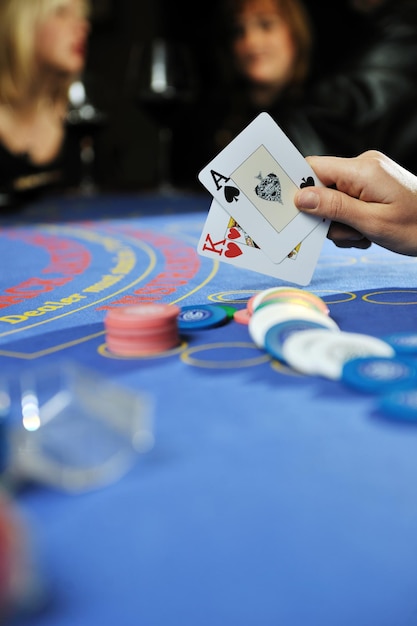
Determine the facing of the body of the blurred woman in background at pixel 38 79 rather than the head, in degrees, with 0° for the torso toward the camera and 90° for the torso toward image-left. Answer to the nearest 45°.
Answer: approximately 315°

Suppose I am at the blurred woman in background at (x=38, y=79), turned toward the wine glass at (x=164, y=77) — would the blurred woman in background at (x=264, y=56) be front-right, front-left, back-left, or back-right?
front-left

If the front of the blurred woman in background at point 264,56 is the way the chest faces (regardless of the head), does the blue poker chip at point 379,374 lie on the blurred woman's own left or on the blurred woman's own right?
on the blurred woman's own left

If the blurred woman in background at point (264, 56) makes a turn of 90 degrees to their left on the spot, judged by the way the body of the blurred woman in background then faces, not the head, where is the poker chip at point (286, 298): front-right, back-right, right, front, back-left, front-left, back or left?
front-right

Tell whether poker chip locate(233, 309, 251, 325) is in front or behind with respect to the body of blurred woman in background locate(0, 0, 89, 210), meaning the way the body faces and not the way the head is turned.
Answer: in front

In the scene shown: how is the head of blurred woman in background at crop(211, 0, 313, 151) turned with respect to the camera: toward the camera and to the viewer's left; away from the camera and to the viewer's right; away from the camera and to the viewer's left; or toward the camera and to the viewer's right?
toward the camera and to the viewer's left

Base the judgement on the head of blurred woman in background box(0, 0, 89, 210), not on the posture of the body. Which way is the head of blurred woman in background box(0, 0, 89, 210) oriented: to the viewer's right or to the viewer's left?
to the viewer's right

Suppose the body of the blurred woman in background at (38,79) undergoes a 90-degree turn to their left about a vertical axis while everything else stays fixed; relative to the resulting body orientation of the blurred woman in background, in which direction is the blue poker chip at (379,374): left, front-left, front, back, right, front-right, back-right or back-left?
back-right

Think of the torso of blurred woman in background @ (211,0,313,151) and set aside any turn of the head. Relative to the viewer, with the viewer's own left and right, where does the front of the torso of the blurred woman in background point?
facing the viewer and to the left of the viewer

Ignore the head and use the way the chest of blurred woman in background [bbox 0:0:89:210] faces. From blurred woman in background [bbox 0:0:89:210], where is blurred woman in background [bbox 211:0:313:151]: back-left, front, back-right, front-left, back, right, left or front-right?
front-left

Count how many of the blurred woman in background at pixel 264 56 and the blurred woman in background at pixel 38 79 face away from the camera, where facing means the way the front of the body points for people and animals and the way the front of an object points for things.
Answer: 0
